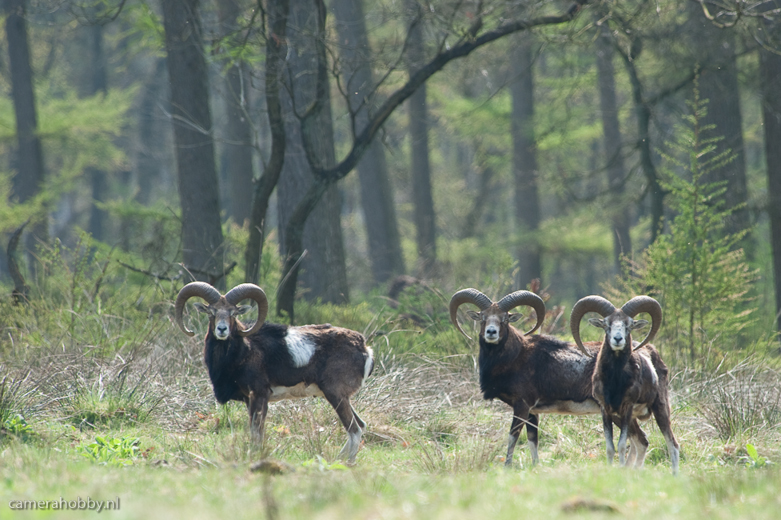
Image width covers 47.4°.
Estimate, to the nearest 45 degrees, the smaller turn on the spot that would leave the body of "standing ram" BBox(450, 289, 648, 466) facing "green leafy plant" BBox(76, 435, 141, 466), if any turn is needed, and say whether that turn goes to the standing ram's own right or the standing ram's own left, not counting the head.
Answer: approximately 45° to the standing ram's own left

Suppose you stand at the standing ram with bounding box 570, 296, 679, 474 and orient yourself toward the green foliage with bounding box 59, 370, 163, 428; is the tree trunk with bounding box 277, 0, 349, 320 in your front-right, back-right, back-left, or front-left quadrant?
front-right

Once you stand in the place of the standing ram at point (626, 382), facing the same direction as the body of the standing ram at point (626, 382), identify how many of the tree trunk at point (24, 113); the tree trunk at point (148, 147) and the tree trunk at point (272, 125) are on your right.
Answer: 3

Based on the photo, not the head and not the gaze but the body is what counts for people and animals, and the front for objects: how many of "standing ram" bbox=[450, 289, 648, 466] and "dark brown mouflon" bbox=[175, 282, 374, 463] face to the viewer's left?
2

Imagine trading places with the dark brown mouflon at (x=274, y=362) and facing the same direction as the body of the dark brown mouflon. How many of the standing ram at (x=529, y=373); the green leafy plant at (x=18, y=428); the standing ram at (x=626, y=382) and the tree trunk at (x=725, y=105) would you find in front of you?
1

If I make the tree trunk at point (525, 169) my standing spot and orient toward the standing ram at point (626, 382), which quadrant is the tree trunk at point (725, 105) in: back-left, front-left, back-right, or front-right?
front-left

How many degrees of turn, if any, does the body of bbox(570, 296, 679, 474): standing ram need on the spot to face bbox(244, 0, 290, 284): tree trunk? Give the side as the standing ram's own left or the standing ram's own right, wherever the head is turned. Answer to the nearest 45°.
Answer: approximately 90° to the standing ram's own right

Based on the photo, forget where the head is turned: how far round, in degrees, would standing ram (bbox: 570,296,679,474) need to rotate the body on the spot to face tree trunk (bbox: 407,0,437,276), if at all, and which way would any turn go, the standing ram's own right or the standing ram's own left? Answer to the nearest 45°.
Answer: approximately 135° to the standing ram's own right

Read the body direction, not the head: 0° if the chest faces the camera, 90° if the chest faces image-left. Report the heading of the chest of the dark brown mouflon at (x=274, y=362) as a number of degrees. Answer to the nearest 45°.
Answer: approximately 90°

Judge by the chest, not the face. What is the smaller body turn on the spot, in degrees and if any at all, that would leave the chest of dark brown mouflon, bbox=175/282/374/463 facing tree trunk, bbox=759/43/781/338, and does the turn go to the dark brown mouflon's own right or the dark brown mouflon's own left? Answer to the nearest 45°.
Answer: approximately 135° to the dark brown mouflon's own right

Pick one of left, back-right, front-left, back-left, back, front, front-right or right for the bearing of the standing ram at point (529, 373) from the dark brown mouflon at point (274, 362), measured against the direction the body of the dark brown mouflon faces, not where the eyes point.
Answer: back

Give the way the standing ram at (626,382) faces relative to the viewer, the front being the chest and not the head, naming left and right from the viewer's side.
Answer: facing the viewer and to the left of the viewer

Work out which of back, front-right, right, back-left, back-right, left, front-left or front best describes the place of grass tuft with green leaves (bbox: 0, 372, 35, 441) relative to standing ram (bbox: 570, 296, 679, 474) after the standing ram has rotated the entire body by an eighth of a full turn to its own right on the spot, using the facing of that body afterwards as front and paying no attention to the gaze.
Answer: front

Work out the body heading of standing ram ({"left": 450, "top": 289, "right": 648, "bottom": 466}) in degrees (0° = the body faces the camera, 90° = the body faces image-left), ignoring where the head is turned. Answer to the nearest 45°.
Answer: approximately 90°

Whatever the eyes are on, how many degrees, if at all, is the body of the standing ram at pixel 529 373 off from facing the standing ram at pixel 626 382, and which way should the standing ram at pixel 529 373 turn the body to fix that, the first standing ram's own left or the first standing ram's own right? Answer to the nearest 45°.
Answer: approximately 135° to the first standing ram's own left

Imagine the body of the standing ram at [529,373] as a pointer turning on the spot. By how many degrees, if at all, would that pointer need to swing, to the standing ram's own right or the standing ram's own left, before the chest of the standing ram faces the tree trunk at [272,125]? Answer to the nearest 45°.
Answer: approximately 45° to the standing ram's own right

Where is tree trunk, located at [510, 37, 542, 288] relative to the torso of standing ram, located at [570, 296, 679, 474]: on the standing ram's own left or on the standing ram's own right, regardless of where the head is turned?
on the standing ram's own right

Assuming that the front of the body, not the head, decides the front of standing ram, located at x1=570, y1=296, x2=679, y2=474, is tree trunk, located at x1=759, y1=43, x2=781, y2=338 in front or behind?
behind
